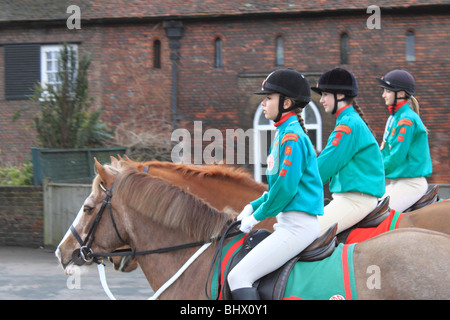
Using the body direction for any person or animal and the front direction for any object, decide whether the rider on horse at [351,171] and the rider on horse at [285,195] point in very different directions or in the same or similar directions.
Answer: same or similar directions

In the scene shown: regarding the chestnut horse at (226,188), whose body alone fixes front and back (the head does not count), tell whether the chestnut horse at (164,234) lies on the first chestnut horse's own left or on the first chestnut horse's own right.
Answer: on the first chestnut horse's own left

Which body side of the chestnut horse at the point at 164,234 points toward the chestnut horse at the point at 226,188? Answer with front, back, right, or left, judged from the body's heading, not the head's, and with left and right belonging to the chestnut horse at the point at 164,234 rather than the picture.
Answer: right

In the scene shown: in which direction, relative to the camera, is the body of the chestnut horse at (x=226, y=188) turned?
to the viewer's left

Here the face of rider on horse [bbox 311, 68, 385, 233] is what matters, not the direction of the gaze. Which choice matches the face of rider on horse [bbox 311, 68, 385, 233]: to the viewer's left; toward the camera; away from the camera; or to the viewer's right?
to the viewer's left

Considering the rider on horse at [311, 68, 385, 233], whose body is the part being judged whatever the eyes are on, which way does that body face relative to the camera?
to the viewer's left

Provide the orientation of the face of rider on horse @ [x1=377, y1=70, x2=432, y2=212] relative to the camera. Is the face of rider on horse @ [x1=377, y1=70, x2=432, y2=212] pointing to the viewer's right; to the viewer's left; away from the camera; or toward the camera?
to the viewer's left

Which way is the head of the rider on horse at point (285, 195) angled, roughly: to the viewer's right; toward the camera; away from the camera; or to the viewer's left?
to the viewer's left

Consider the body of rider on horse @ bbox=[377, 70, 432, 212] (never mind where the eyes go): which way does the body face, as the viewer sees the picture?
to the viewer's left

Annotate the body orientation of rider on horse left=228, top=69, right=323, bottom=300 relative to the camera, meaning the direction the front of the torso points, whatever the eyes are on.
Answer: to the viewer's left

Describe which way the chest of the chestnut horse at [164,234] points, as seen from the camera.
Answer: to the viewer's left

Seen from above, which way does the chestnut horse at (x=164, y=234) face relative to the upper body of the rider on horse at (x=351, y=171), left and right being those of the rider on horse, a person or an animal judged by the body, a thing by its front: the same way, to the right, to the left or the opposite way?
the same way

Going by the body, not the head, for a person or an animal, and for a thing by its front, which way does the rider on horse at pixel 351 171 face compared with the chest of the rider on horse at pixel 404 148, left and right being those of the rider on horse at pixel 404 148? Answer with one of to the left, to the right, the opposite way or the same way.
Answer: the same way
